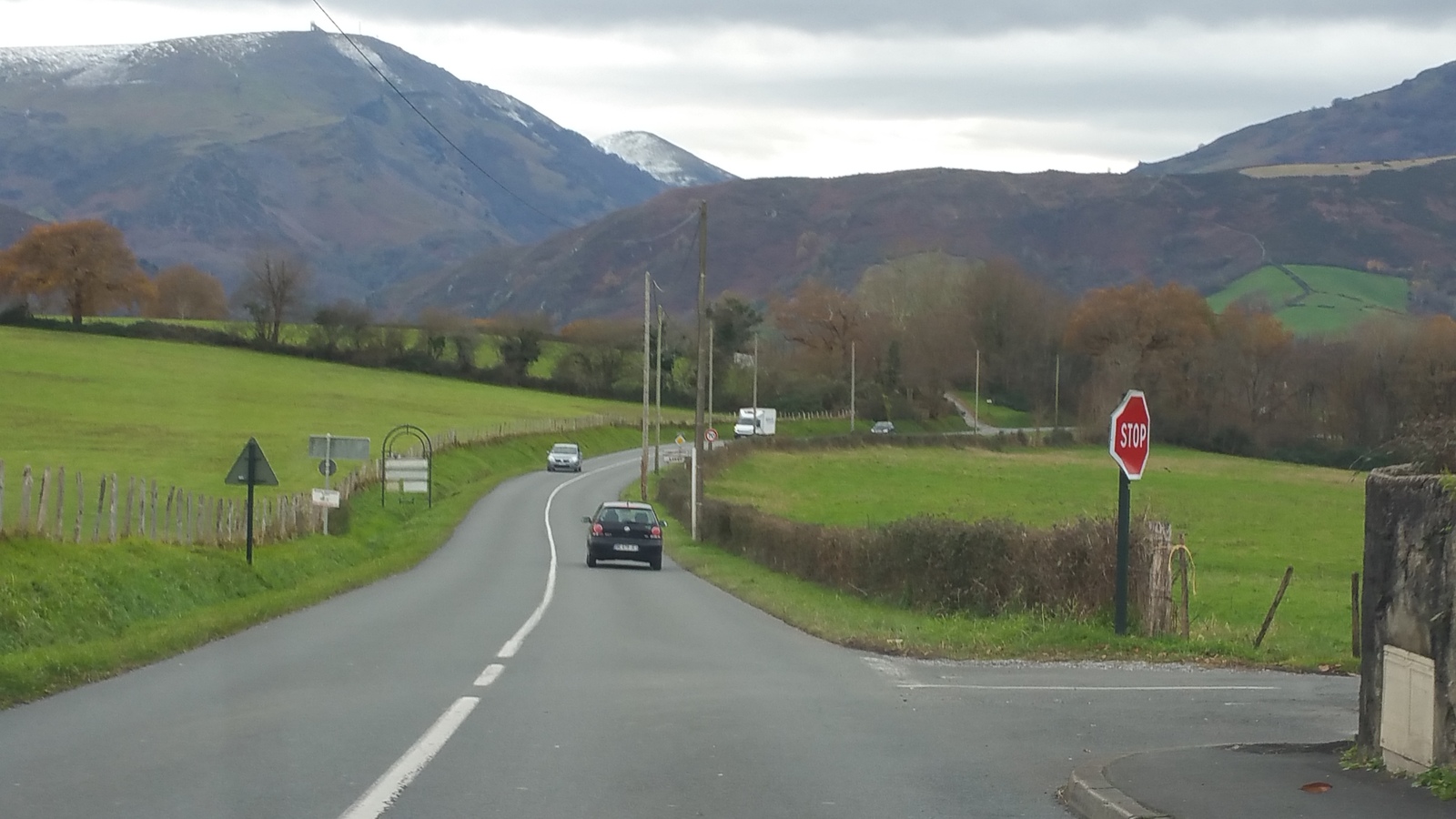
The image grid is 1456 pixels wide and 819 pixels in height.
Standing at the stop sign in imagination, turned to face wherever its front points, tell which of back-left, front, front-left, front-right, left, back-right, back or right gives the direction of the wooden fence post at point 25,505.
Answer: back-right

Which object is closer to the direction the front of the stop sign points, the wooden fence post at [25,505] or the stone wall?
the stone wall

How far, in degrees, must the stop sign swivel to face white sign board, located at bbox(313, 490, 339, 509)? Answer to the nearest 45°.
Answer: approximately 180°

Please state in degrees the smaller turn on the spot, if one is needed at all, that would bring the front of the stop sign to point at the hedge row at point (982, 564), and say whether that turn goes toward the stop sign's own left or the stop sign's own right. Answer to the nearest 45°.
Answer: approximately 180°

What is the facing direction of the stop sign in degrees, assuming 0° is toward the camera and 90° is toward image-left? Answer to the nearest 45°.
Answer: approximately 315°

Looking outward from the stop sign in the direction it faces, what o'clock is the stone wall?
The stone wall is roughly at 1 o'clock from the stop sign.

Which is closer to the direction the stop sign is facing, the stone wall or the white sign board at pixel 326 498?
the stone wall

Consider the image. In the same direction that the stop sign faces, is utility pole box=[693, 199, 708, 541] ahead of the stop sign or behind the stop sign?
behind
